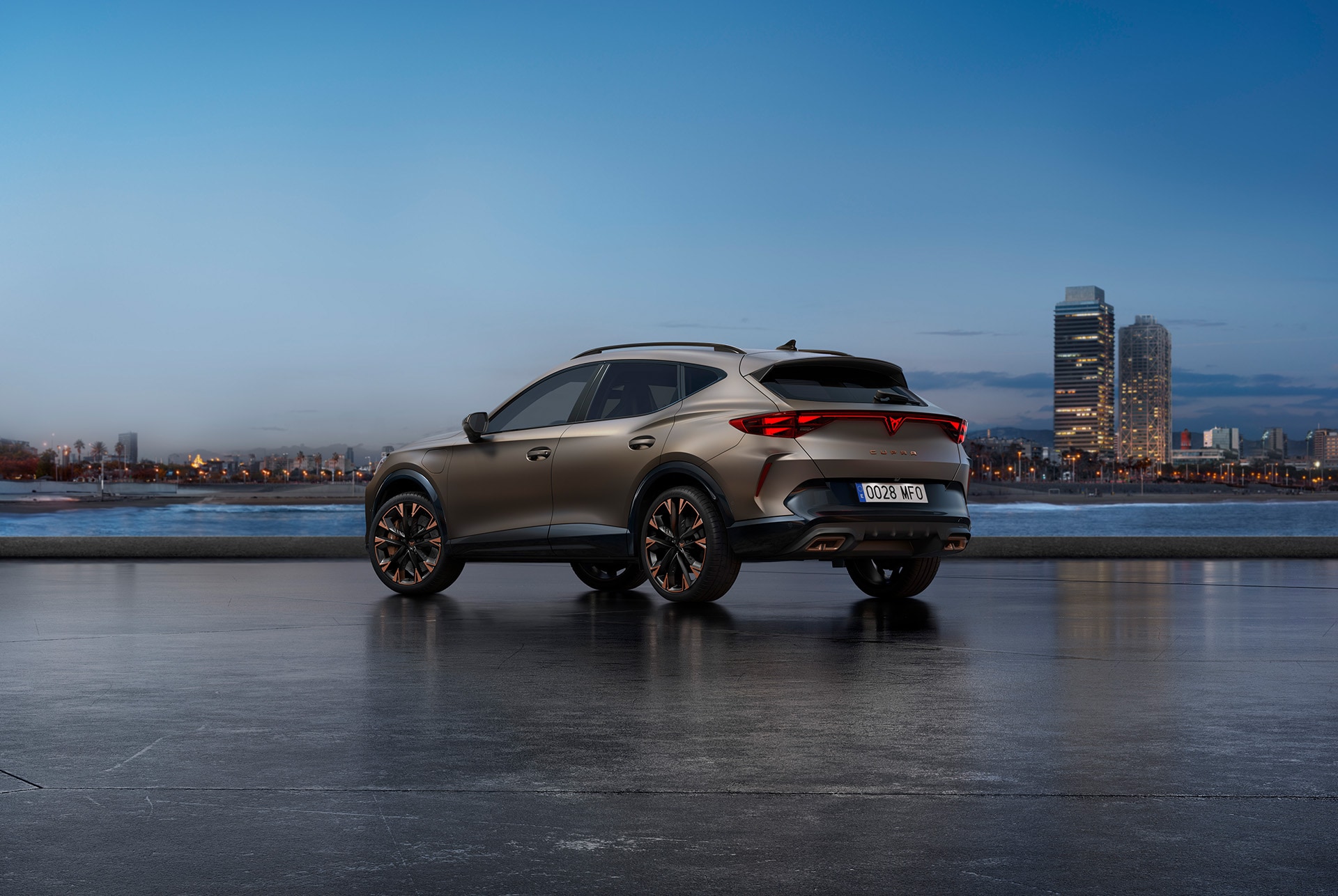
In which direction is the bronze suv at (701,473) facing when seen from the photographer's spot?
facing away from the viewer and to the left of the viewer
